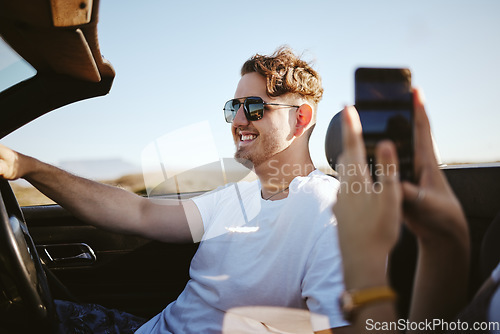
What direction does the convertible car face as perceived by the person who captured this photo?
facing to the left of the viewer

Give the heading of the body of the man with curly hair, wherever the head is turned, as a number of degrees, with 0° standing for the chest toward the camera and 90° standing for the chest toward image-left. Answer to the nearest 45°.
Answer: approximately 45°
